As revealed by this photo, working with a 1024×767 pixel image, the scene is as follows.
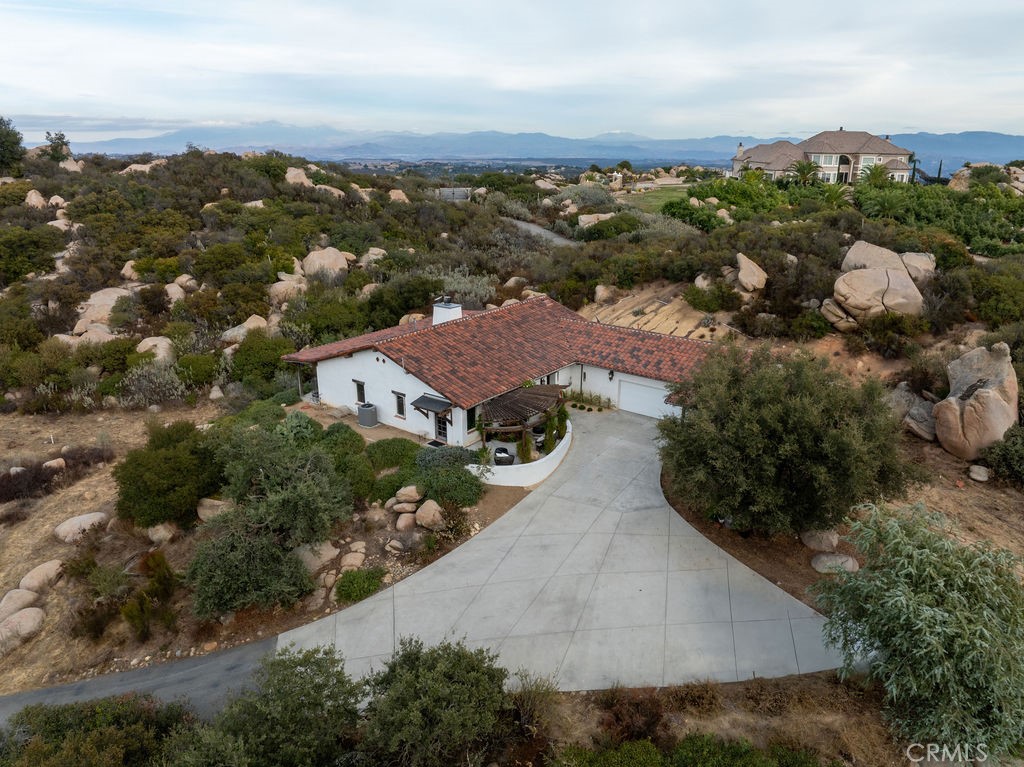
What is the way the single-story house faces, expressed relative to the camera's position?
facing the viewer and to the right of the viewer

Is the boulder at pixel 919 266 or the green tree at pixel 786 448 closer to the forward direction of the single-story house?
the green tree

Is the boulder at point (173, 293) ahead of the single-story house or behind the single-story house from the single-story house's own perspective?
behind

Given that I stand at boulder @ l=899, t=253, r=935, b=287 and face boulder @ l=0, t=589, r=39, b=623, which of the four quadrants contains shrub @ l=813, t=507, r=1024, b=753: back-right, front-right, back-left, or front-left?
front-left

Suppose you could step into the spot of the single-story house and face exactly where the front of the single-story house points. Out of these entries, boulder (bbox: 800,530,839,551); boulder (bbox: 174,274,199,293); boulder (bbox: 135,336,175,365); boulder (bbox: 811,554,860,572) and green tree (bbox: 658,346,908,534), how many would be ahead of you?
3

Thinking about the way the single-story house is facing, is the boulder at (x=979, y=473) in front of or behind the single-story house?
in front

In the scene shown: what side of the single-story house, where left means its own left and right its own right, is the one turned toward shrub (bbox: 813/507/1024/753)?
front

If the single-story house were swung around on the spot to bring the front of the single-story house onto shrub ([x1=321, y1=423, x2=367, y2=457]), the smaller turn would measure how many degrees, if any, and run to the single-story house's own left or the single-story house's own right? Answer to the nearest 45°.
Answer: approximately 90° to the single-story house's own right

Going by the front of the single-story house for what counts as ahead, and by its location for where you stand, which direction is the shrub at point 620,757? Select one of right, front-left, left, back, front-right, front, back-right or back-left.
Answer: front-right

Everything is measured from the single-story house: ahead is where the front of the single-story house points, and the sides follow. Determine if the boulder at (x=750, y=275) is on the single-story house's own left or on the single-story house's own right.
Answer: on the single-story house's own left

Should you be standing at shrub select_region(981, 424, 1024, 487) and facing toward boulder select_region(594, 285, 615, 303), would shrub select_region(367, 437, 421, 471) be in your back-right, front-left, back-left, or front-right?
front-left

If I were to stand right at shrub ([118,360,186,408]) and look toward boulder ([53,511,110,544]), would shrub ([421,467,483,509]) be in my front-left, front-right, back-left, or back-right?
front-left

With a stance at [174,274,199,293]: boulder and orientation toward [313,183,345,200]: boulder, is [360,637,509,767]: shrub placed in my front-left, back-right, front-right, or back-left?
back-right

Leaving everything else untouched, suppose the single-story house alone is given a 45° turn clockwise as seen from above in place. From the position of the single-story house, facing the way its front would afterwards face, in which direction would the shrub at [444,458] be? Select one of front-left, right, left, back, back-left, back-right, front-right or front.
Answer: front

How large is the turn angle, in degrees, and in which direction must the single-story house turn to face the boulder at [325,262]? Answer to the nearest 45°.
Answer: approximately 180°
